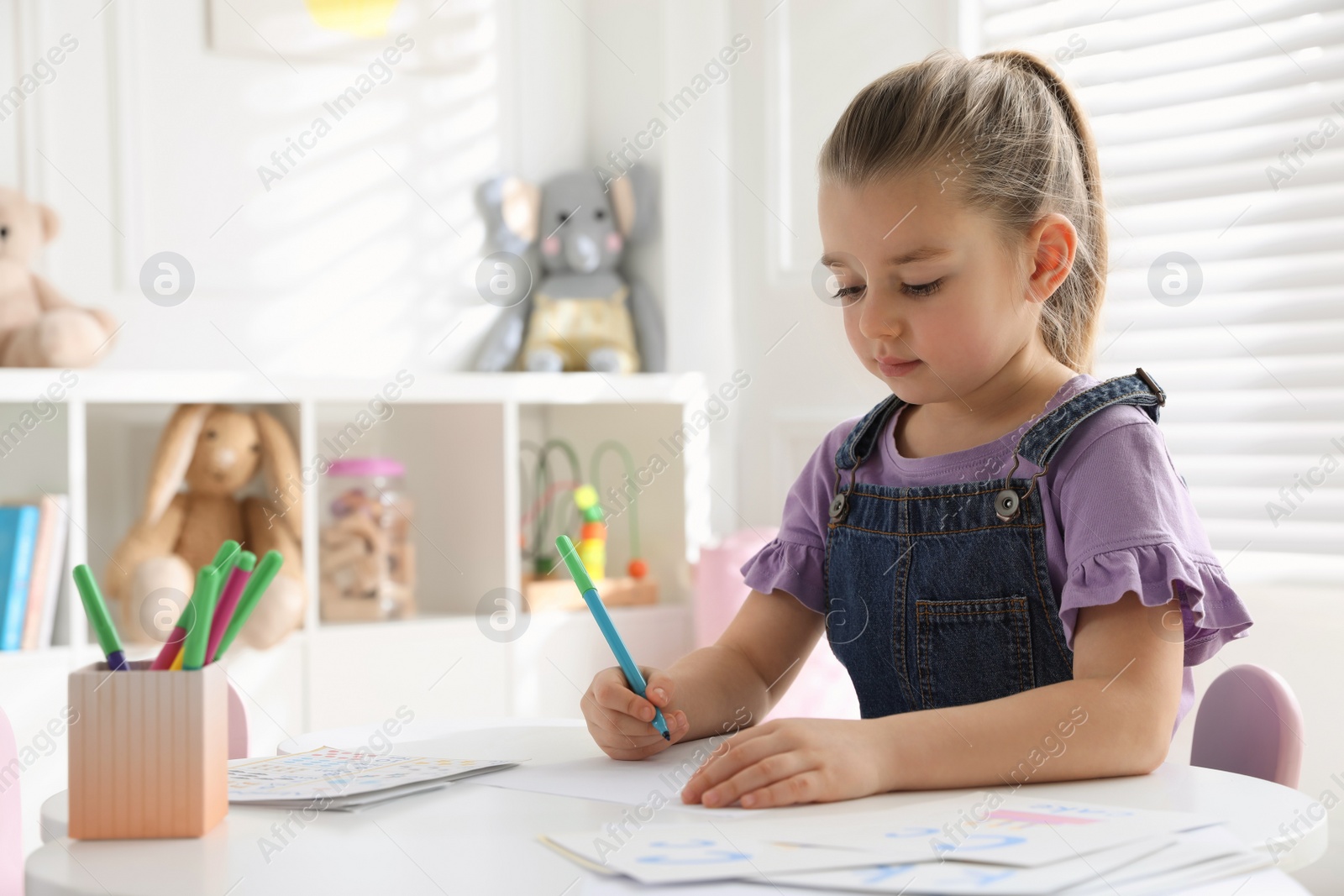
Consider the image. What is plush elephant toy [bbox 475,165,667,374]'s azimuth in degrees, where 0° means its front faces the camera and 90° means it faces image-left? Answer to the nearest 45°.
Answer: approximately 0°

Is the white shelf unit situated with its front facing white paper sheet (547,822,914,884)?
yes

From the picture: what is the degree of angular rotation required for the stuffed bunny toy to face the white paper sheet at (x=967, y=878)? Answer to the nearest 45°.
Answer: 0° — it already faces it

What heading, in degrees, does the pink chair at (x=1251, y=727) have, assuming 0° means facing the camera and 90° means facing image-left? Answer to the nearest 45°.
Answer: approximately 45°
